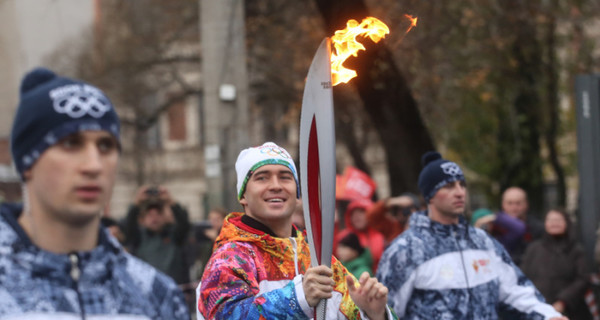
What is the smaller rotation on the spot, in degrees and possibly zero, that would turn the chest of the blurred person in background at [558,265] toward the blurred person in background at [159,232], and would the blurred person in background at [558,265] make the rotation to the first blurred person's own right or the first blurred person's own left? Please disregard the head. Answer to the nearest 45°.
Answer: approximately 45° to the first blurred person's own right

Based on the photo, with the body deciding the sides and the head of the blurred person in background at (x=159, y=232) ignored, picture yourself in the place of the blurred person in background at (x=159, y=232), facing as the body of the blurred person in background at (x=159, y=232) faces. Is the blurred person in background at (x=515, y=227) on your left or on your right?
on your left

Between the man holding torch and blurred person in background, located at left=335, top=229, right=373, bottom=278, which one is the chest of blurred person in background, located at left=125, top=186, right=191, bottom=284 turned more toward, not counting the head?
the man holding torch

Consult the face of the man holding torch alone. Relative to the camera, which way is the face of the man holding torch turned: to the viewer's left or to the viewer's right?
to the viewer's right

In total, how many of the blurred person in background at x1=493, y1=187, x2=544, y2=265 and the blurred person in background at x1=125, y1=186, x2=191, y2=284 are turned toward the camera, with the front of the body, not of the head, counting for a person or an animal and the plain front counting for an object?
2

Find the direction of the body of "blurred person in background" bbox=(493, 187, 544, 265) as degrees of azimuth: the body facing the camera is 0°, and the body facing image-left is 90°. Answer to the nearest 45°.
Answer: approximately 0°

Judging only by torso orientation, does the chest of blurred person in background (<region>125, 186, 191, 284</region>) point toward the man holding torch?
yes

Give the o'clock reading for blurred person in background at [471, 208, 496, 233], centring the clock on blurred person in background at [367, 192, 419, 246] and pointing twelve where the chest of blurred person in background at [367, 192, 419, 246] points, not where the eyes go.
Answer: blurred person in background at [471, 208, 496, 233] is roughly at 9 o'clock from blurred person in background at [367, 192, 419, 246].

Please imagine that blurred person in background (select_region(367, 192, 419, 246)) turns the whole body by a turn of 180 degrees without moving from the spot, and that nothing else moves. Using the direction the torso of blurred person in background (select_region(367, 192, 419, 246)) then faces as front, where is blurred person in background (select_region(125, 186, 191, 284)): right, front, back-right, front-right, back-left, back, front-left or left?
back-left
